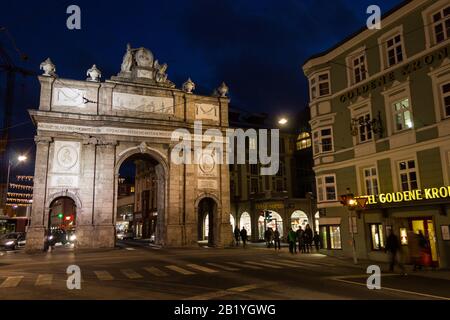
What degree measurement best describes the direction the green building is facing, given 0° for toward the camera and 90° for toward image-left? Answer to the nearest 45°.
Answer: approximately 45°

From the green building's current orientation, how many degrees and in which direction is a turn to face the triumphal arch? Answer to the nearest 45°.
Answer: approximately 45° to its right
